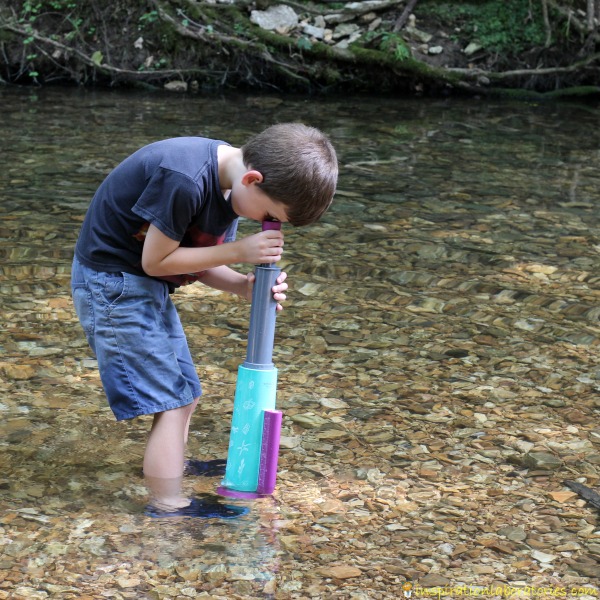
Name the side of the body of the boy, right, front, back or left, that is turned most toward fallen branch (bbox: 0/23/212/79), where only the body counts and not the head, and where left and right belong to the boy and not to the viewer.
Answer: left

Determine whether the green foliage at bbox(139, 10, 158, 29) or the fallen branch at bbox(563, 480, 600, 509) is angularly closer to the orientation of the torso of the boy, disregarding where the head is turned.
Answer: the fallen branch

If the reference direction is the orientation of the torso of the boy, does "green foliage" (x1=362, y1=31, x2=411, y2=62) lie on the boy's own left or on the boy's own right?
on the boy's own left

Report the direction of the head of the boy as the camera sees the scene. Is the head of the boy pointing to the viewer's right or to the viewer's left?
to the viewer's right

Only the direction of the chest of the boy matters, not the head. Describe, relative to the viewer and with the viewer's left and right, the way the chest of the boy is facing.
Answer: facing to the right of the viewer

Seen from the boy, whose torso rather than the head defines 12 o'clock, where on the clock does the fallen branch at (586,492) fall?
The fallen branch is roughly at 12 o'clock from the boy.

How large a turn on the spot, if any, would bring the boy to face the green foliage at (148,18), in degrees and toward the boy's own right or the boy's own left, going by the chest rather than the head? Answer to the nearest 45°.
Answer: approximately 90° to the boy's own left

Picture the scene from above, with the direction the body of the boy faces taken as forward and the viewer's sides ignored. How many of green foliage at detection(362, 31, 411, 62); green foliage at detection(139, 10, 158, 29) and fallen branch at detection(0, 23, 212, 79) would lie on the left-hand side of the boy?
3
